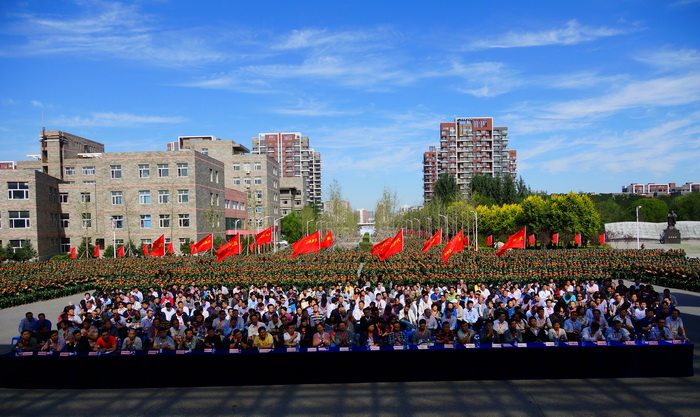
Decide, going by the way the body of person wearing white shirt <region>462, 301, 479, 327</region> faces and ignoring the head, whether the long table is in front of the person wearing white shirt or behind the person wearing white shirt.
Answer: in front

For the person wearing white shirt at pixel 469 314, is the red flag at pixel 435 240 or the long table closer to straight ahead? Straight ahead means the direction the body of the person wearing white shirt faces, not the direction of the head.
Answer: the long table

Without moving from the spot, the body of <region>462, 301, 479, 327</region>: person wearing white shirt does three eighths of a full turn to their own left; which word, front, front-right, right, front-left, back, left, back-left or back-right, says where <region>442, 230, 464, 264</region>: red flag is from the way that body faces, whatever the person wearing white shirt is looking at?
front-left

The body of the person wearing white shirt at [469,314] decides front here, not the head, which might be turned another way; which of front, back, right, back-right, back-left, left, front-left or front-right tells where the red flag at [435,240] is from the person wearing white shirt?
back

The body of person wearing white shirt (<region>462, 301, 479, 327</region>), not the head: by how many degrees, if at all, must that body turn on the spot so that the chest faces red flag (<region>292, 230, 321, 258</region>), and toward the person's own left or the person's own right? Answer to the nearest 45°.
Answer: approximately 135° to the person's own right

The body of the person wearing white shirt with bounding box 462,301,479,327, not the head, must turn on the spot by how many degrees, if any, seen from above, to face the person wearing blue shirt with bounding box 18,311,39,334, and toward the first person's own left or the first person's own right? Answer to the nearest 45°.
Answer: approximately 90° to the first person's own right

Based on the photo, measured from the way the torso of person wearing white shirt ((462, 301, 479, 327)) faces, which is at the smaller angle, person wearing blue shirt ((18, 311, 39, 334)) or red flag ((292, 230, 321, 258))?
the person wearing blue shirt

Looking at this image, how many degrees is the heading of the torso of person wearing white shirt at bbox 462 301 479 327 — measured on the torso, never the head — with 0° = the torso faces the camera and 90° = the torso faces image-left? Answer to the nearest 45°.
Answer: approximately 0°
